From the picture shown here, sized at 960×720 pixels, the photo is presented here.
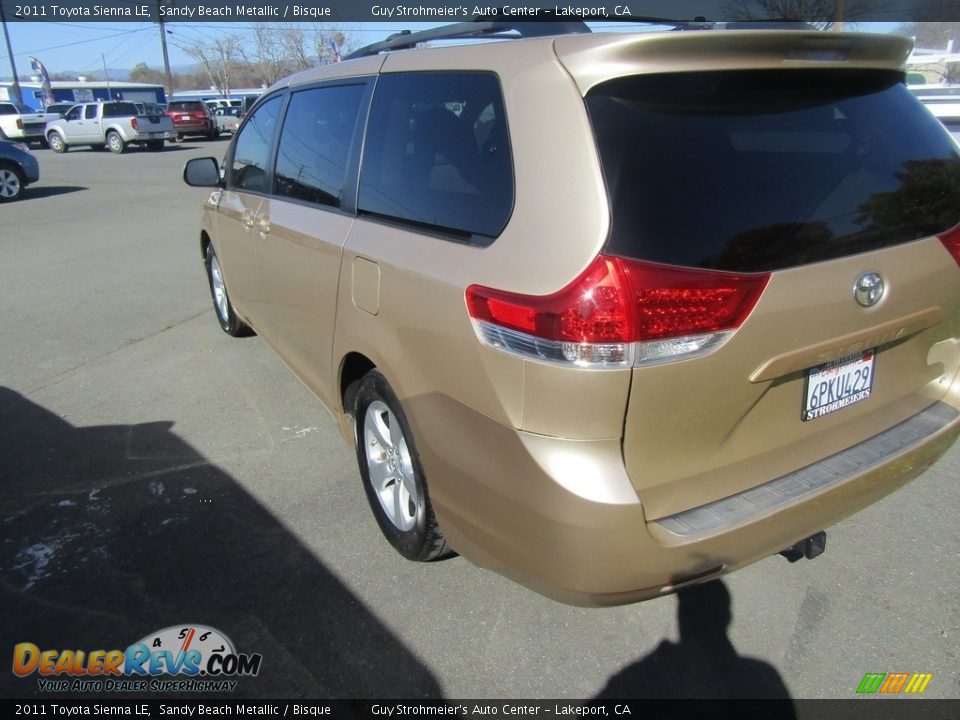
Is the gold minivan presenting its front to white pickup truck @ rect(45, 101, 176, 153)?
yes

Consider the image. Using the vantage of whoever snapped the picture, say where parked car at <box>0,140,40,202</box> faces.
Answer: facing to the right of the viewer

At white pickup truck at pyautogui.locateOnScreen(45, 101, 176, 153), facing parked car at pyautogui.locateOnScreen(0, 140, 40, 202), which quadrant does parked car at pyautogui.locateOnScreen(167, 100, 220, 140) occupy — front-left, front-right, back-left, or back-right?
back-left

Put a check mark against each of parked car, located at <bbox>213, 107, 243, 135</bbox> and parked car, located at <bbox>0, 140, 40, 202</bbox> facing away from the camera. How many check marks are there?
1

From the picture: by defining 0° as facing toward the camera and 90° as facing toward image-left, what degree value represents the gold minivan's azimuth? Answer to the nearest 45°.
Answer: approximately 135°

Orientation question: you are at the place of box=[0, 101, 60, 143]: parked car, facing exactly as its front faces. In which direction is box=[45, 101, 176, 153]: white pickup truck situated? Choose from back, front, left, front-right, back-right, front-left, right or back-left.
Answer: back

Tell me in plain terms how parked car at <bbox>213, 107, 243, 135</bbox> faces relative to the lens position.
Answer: facing away from the viewer

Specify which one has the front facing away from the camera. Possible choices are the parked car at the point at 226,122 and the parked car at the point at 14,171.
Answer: the parked car at the point at 226,122

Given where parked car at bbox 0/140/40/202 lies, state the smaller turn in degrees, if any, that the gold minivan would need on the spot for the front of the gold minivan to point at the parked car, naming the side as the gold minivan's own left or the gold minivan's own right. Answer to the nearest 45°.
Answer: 0° — it already faces it

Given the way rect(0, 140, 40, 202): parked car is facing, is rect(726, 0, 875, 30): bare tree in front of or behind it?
in front

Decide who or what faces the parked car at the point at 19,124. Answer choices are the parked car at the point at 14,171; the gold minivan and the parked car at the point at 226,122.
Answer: the gold minivan

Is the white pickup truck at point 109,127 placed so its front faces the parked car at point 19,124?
yes

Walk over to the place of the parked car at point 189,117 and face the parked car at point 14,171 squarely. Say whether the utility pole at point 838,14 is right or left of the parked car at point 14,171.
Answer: left

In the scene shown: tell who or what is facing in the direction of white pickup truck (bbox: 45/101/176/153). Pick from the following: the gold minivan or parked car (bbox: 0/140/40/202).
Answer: the gold minivan

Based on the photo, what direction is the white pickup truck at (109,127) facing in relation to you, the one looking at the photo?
facing away from the viewer and to the left of the viewer
